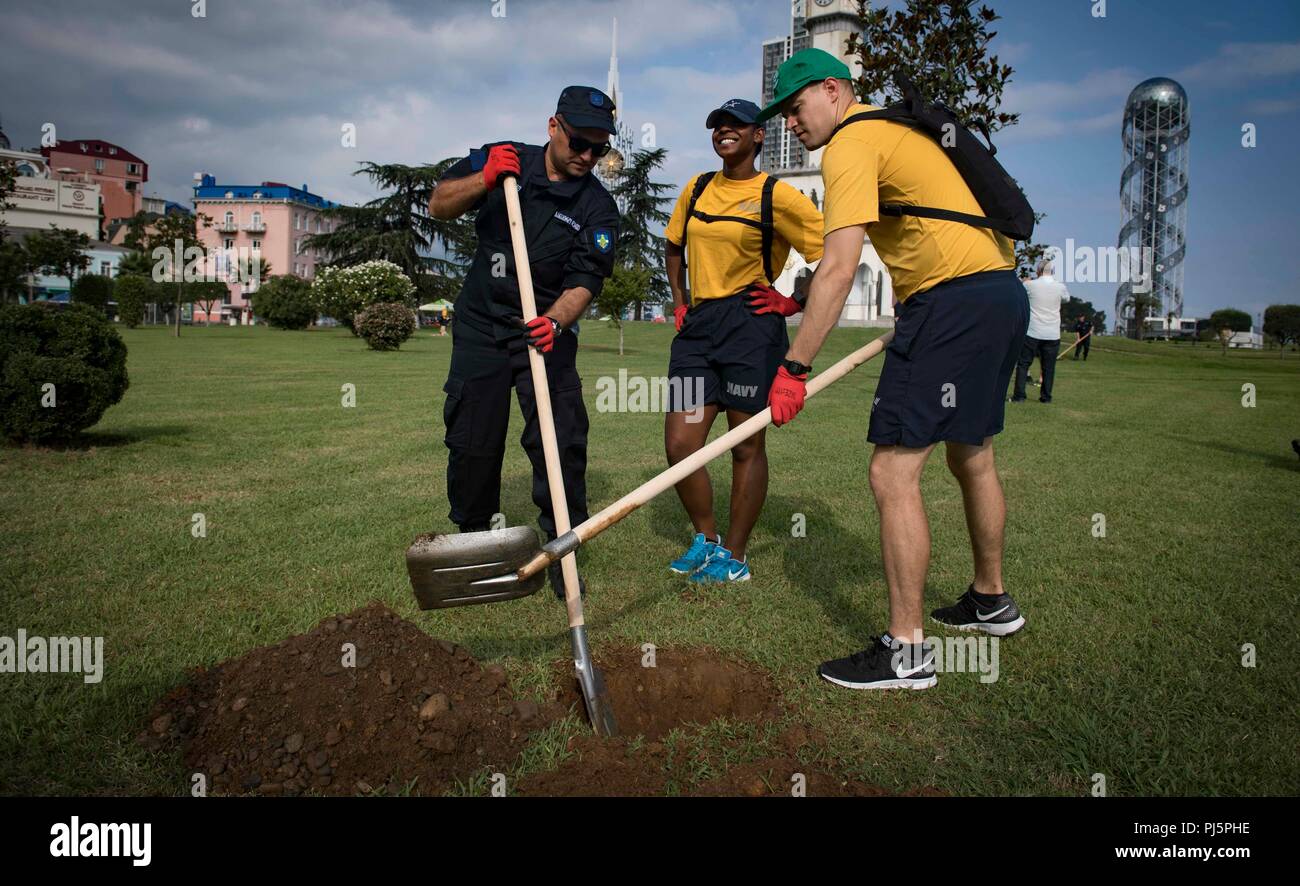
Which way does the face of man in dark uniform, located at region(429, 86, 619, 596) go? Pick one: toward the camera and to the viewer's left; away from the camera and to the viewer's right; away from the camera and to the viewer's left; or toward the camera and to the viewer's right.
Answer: toward the camera and to the viewer's right

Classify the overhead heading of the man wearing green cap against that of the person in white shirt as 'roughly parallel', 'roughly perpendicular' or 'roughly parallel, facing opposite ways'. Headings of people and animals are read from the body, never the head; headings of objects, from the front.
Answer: roughly perpendicular

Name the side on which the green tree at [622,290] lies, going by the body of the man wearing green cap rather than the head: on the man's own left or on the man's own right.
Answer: on the man's own right

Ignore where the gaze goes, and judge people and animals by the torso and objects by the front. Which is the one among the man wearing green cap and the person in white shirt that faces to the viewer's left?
the man wearing green cap

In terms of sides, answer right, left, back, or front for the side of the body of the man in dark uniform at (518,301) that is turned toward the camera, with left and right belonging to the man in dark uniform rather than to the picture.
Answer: front

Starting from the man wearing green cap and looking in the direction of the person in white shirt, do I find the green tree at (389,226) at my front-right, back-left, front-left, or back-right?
front-left

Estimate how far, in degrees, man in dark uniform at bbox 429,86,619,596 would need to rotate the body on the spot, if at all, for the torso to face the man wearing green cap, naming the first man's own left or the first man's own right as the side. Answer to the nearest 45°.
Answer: approximately 45° to the first man's own left

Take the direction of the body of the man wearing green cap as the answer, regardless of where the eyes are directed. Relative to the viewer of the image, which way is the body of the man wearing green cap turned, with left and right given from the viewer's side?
facing to the left of the viewer
